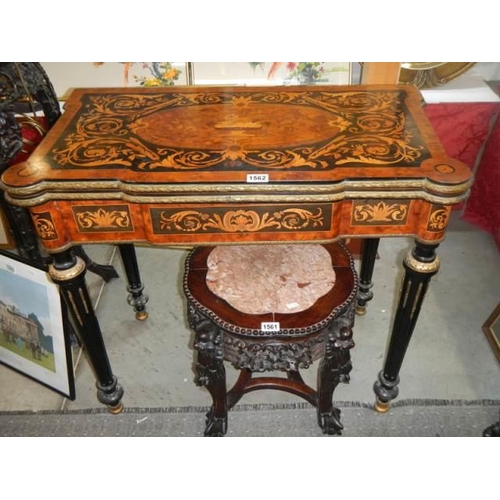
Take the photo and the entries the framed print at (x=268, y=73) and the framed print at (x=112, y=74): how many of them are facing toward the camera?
2

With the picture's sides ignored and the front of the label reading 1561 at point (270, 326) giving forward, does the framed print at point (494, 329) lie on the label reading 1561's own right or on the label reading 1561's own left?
on the label reading 1561's own left

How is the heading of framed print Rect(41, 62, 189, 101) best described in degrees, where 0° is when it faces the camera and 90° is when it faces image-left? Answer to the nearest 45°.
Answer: approximately 0°

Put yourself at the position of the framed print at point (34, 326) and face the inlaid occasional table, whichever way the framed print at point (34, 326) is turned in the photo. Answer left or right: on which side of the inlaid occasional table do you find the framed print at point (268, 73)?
left

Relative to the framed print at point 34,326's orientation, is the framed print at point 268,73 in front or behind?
behind

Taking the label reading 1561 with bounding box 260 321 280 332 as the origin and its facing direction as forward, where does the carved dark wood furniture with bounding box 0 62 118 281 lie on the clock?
The carved dark wood furniture is roughly at 4 o'clock from the label reading 1561.

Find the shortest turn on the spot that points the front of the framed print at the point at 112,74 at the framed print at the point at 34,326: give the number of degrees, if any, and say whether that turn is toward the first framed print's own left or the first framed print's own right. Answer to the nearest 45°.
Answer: approximately 45° to the first framed print's own right

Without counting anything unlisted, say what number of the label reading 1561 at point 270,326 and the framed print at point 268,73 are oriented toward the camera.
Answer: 2

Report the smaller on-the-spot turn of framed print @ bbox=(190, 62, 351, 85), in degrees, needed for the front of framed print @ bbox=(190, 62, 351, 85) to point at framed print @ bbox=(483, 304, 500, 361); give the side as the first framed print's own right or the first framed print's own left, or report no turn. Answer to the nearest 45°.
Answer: approximately 45° to the first framed print's own left

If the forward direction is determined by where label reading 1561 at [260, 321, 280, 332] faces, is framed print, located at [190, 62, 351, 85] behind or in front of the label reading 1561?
behind

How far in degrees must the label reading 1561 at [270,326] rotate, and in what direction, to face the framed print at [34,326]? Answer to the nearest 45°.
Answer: approximately 90° to its right

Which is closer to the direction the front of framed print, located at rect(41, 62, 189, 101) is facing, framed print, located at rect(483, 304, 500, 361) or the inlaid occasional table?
the inlaid occasional table
